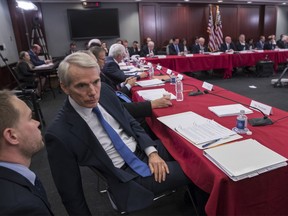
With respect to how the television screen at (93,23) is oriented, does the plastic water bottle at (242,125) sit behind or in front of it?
in front

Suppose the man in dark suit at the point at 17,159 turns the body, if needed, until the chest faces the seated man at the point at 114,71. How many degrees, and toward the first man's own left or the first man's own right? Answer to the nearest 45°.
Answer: approximately 45° to the first man's own left

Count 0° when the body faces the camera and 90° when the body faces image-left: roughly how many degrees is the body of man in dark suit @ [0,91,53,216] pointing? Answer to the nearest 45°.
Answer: approximately 270°

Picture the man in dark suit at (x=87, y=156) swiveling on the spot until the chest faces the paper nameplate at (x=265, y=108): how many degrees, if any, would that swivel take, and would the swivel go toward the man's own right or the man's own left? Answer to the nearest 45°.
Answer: approximately 45° to the man's own left

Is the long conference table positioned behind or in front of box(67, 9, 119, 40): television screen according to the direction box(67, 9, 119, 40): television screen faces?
in front

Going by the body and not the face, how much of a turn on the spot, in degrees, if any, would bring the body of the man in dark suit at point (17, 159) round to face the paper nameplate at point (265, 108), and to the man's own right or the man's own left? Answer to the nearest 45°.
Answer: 0° — they already face it

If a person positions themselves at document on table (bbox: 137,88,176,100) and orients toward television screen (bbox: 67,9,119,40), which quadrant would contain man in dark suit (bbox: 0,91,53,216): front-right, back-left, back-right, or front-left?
back-left

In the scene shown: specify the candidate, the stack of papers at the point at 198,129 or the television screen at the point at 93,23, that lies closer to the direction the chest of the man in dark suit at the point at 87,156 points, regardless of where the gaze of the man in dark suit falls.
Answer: the stack of papers

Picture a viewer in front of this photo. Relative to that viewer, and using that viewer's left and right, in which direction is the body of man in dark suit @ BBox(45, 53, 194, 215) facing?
facing the viewer and to the right of the viewer

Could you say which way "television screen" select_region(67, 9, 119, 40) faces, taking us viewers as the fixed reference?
facing the viewer

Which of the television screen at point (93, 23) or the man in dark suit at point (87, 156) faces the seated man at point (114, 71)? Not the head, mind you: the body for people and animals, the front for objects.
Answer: the television screen

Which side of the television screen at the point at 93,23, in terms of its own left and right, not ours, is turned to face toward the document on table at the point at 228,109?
front

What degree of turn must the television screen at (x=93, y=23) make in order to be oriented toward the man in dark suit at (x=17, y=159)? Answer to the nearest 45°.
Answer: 0° — it already faces them

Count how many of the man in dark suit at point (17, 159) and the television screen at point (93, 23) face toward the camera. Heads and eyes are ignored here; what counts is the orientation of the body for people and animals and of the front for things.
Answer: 1

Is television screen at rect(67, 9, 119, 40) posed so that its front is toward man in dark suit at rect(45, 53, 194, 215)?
yes
